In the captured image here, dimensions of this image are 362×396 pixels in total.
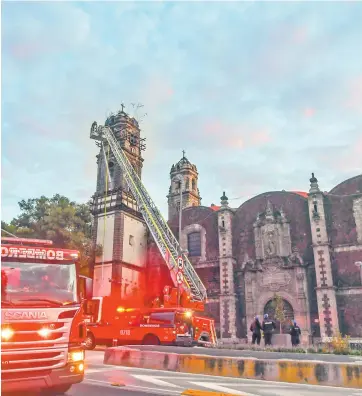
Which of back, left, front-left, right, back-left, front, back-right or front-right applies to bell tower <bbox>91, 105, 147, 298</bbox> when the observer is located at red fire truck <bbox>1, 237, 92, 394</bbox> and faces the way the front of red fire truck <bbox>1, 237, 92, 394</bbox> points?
back

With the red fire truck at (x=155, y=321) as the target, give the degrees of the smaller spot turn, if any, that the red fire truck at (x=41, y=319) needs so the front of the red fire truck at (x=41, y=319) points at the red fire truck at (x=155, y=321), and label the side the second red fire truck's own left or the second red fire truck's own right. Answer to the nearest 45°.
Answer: approximately 135° to the second red fire truck's own left

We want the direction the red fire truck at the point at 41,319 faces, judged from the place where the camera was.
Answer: facing the viewer

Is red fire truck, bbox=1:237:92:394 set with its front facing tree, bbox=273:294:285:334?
no

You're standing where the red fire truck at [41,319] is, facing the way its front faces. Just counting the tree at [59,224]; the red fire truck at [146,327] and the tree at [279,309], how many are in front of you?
0

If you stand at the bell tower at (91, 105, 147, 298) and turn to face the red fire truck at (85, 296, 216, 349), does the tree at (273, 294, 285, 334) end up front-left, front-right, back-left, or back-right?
front-left

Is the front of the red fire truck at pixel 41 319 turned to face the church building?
no

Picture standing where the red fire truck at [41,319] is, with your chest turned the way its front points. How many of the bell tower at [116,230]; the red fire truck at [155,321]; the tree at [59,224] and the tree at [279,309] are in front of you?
0

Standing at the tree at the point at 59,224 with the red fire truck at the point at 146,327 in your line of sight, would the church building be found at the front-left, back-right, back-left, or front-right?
front-left

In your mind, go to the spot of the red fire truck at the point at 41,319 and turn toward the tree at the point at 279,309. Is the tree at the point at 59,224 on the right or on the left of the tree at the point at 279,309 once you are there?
left

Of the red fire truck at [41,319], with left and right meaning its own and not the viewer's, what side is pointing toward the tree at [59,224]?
back

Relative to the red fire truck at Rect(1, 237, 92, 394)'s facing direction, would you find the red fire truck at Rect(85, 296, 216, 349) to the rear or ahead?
to the rear

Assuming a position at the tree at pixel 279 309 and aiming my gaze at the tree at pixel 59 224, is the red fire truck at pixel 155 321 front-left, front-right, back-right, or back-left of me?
front-left

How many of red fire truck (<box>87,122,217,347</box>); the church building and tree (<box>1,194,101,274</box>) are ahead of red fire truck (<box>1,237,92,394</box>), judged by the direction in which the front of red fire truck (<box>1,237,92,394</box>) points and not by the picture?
0
